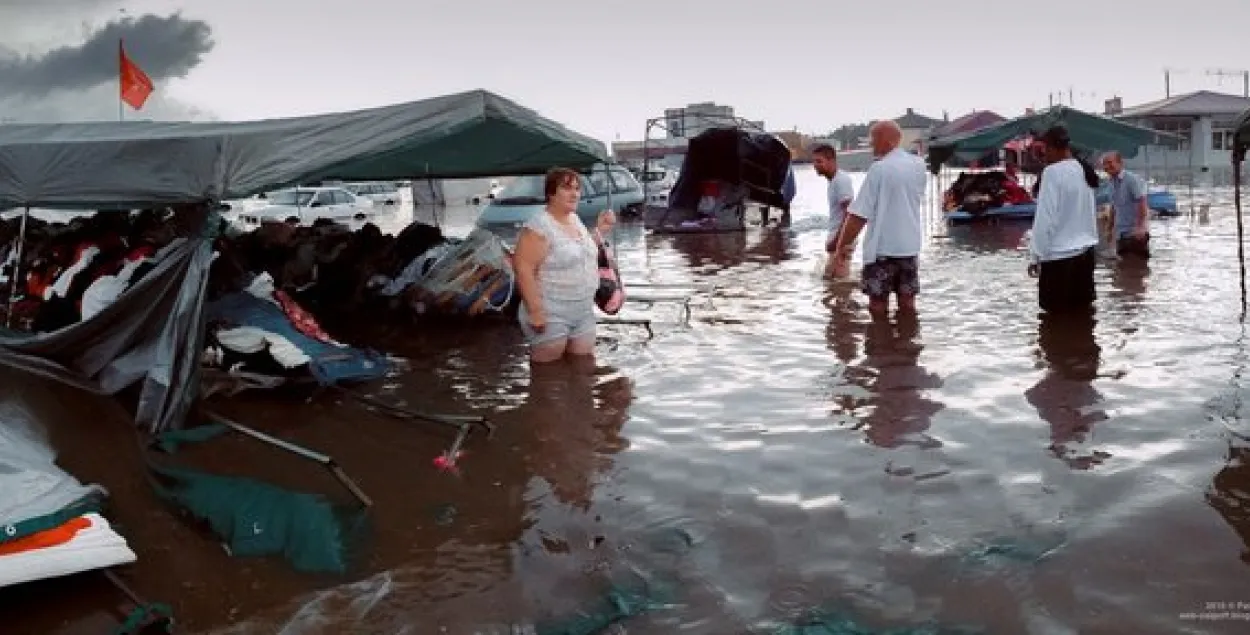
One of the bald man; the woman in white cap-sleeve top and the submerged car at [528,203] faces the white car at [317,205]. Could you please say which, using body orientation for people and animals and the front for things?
the bald man

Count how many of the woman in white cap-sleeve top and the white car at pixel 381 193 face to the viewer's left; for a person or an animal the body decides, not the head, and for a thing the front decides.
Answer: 1

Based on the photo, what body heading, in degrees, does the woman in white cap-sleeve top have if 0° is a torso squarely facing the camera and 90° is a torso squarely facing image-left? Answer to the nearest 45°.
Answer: approximately 315°

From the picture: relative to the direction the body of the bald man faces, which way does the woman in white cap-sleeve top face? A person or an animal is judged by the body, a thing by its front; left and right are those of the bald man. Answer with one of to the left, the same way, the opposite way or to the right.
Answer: the opposite way

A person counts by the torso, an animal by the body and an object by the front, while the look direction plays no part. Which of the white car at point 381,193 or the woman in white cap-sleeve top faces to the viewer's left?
the white car

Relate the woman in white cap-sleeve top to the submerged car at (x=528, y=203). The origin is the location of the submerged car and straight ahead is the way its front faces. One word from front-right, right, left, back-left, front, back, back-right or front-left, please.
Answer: front-left

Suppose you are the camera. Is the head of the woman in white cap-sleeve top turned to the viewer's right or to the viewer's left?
to the viewer's right

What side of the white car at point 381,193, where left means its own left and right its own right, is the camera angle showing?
left

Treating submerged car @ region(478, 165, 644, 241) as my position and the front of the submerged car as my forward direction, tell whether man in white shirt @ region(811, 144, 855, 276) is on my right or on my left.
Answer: on my left

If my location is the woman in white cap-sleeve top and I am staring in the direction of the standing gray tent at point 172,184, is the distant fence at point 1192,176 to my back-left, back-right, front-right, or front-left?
back-right

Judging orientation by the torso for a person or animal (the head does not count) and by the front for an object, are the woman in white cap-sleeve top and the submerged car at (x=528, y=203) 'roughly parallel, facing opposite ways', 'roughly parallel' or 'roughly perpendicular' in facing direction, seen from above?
roughly perpendicular
